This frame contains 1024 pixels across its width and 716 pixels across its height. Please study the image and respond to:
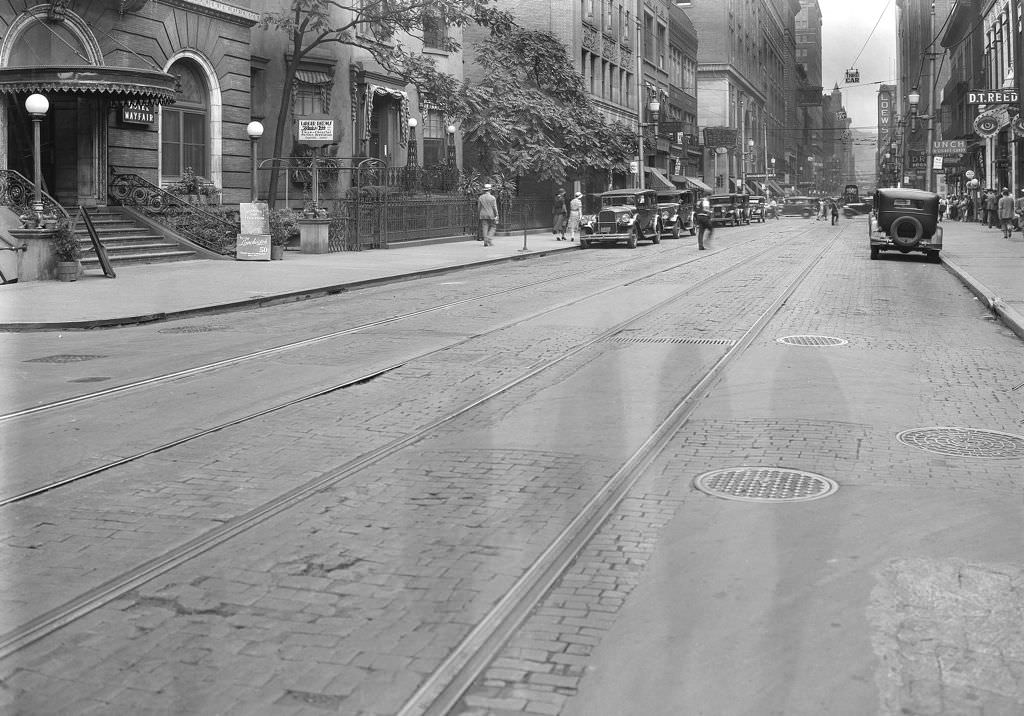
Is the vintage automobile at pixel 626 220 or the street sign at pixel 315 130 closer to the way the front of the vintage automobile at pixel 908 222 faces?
the vintage automobile

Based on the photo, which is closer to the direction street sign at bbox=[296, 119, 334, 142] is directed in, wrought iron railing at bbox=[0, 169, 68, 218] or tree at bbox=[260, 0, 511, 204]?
the wrought iron railing

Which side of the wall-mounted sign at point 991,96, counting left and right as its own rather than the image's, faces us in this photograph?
front

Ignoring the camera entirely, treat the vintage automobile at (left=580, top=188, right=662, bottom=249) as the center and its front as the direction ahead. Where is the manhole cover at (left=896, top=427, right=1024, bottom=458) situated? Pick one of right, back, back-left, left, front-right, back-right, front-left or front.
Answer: front-left

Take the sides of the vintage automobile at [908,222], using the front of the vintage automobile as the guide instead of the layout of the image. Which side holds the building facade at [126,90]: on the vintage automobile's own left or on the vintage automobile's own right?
on the vintage automobile's own left

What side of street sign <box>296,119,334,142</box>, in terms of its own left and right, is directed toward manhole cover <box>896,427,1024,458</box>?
front

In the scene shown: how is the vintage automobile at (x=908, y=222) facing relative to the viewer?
away from the camera

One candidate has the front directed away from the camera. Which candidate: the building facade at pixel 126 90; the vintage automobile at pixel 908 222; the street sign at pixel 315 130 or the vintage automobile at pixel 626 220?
the vintage automobile at pixel 908 222

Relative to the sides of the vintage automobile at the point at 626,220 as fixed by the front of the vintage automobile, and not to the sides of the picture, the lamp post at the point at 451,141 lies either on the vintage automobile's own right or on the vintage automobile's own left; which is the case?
on the vintage automobile's own right

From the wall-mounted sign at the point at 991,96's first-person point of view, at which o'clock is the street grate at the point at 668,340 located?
The street grate is roughly at 12 o'clock from the wall-mounted sign.

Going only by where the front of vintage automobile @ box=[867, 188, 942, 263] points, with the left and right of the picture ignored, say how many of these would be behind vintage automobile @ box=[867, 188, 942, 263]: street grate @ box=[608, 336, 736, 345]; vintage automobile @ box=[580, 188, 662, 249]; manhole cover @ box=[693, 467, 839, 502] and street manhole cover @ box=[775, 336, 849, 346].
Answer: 3

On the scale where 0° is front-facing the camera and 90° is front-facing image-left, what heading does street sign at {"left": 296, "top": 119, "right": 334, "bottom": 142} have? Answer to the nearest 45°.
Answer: approximately 0°

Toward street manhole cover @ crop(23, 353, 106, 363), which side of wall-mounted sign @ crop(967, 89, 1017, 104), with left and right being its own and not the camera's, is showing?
front
